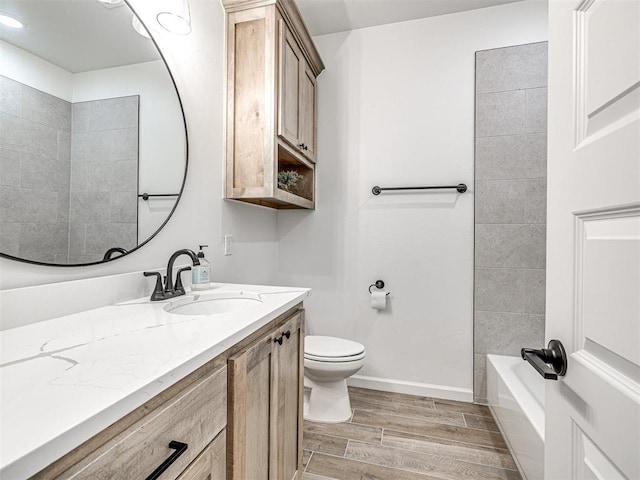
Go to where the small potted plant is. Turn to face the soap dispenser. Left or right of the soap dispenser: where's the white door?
left

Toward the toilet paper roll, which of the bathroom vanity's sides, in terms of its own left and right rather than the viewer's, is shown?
left

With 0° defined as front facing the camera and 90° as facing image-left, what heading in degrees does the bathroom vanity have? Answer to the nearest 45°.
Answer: approximately 315°

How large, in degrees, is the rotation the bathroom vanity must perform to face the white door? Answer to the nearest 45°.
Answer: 0° — it already faces it

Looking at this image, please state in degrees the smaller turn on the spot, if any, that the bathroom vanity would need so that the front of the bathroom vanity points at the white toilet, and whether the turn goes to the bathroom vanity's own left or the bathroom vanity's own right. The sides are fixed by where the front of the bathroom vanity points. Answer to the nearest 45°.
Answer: approximately 90° to the bathroom vanity's own left

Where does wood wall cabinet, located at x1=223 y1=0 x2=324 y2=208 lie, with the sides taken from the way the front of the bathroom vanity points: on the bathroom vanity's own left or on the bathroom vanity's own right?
on the bathroom vanity's own left
